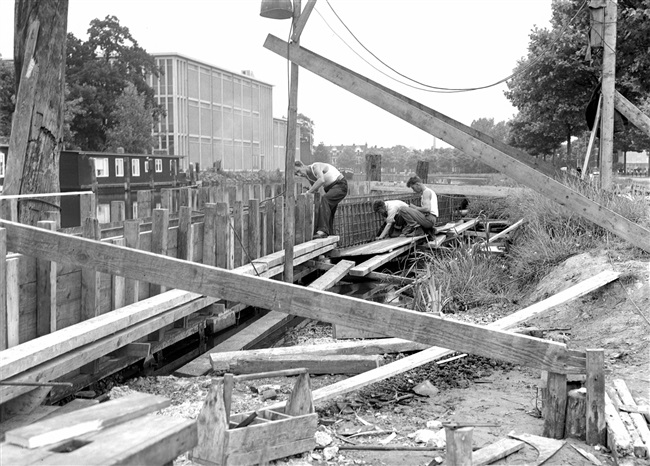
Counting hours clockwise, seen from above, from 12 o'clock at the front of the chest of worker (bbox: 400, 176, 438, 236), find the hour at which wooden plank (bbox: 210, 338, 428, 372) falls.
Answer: The wooden plank is roughly at 9 o'clock from the worker.

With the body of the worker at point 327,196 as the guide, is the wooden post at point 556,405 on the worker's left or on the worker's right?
on the worker's left

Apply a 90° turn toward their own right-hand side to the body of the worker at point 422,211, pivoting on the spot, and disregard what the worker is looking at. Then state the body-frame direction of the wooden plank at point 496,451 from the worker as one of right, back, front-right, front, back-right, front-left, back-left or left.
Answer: back

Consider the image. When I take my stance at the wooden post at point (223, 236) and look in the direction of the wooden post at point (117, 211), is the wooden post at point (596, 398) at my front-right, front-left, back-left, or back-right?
back-left

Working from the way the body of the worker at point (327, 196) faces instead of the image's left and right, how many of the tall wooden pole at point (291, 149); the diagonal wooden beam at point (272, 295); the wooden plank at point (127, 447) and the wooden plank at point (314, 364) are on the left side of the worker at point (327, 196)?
4

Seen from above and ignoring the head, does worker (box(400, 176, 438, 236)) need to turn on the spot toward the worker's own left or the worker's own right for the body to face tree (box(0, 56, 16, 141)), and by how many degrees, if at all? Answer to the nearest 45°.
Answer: approximately 45° to the worker's own right

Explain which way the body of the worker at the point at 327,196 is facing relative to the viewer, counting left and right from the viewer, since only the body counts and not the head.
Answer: facing to the left of the viewer

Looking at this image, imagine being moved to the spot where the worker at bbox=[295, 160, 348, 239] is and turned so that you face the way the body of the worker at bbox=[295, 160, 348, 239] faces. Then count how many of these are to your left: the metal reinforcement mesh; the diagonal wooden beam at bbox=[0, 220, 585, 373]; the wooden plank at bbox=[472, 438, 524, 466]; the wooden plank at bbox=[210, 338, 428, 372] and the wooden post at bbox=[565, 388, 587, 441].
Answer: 4

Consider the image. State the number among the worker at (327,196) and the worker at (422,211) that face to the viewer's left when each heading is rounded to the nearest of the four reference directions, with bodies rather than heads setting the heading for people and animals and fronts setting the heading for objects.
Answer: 2

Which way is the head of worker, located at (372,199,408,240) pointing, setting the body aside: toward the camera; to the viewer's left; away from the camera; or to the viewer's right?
to the viewer's left

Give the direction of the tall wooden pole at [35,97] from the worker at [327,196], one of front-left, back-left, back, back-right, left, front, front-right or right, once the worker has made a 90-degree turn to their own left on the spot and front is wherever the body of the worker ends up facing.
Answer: front-right

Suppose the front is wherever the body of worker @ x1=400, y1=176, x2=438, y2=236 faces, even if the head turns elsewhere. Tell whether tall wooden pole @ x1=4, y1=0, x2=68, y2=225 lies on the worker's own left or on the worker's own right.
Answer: on the worker's own left

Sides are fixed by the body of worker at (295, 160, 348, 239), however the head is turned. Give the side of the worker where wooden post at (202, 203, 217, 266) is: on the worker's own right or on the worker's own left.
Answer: on the worker's own left

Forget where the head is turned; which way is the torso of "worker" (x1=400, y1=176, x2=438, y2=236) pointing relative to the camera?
to the viewer's left
